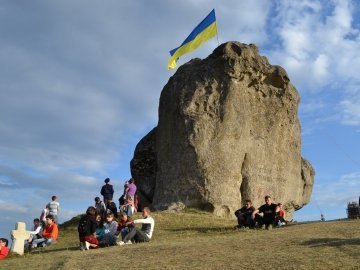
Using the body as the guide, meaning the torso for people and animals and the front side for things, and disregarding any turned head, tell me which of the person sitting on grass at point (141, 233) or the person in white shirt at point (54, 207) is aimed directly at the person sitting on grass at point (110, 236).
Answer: the person sitting on grass at point (141, 233)

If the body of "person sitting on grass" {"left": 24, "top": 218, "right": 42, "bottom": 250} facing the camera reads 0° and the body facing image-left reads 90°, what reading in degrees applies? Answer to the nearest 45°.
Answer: approximately 45°

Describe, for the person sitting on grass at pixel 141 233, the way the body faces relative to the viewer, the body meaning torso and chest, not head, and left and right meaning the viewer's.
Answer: facing to the left of the viewer

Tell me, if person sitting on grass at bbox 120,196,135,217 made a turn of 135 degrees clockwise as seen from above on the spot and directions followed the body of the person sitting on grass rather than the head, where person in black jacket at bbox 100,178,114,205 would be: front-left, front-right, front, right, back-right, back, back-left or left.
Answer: front-left

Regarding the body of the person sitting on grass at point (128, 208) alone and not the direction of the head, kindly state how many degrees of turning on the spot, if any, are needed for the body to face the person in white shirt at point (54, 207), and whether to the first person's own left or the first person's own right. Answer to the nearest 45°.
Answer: approximately 45° to the first person's own right

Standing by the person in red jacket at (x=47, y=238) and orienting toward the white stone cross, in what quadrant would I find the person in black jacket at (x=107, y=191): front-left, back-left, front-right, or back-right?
back-right
